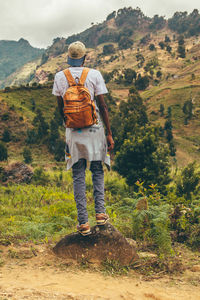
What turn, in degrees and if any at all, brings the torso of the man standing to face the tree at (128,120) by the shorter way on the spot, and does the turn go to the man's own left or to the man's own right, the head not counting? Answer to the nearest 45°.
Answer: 0° — they already face it

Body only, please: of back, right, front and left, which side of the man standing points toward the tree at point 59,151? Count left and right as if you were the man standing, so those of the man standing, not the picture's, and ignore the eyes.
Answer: front

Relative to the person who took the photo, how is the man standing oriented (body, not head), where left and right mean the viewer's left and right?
facing away from the viewer

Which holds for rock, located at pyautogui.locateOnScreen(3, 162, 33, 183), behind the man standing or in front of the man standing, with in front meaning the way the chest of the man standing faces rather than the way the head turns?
in front

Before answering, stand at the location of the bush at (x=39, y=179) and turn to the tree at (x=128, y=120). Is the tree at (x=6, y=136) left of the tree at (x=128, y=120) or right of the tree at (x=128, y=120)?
left

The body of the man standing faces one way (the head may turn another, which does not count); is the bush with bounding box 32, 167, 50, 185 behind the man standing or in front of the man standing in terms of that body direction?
in front

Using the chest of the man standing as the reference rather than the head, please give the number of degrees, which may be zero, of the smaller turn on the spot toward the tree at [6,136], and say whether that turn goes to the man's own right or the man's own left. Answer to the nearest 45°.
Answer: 0° — they already face it

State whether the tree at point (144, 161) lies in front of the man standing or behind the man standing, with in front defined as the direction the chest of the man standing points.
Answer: in front

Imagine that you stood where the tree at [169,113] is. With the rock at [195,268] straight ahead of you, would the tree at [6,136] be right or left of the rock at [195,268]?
right

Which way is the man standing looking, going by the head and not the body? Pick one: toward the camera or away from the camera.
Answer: away from the camera

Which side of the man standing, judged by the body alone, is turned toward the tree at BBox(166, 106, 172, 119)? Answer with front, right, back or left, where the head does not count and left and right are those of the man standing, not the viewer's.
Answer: front
